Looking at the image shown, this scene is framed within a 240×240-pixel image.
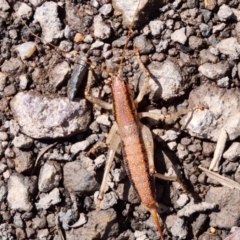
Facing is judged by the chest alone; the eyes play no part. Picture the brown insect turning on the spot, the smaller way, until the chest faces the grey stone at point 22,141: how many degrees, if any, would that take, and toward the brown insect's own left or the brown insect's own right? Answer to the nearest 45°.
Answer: approximately 90° to the brown insect's own left

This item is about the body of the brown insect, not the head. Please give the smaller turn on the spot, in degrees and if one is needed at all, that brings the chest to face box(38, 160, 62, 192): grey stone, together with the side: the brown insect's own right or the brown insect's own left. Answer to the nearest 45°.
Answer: approximately 90° to the brown insect's own left

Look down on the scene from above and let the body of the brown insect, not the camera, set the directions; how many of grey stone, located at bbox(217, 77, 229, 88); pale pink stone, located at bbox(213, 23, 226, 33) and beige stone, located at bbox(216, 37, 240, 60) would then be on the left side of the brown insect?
0

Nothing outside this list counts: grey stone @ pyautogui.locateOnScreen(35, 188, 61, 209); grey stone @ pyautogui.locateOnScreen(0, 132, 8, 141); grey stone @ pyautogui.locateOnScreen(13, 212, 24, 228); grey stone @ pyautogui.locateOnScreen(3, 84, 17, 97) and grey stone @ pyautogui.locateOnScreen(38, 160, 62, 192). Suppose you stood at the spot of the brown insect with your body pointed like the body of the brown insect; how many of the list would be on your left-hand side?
5

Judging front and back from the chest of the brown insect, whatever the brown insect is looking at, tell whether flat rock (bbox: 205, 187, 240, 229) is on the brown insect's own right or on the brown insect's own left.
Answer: on the brown insect's own right

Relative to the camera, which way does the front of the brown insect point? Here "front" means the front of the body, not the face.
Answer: away from the camera

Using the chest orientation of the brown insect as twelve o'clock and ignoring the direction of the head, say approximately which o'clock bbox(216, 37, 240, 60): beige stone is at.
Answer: The beige stone is roughly at 3 o'clock from the brown insect.

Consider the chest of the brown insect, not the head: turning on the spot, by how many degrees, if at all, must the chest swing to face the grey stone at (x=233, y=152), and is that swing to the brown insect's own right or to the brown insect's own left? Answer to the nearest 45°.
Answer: approximately 90° to the brown insect's own right

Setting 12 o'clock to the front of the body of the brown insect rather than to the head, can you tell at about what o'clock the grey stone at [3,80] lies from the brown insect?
The grey stone is roughly at 9 o'clock from the brown insect.

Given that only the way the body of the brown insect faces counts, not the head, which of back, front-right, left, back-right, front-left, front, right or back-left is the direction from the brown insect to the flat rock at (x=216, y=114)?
right

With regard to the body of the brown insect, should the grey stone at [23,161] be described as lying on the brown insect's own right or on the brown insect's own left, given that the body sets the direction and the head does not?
on the brown insect's own left
